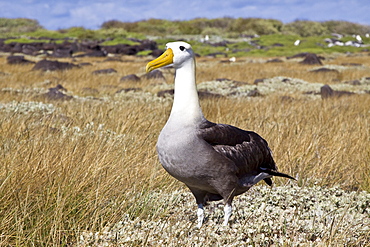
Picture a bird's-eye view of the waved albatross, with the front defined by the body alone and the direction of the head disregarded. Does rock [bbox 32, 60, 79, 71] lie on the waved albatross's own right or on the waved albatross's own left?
on the waved albatross's own right
